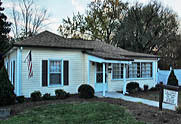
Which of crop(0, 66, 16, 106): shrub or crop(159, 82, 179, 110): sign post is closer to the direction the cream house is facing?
the sign post

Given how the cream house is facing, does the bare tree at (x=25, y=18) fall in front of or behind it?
behind

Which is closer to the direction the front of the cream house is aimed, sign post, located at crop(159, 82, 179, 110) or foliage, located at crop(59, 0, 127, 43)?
the sign post

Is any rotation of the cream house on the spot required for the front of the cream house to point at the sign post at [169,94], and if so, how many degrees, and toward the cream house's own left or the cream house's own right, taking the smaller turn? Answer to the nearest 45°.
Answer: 0° — it already faces it

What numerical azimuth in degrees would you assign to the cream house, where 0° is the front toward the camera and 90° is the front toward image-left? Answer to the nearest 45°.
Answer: approximately 315°

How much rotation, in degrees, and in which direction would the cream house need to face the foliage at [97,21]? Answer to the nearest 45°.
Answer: approximately 135° to its left

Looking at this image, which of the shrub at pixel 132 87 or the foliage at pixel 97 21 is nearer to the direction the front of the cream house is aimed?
the shrub

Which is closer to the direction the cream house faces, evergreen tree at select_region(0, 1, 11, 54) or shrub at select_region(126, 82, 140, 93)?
the shrub

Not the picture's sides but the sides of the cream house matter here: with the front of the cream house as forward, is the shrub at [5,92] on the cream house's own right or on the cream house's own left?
on the cream house's own right
